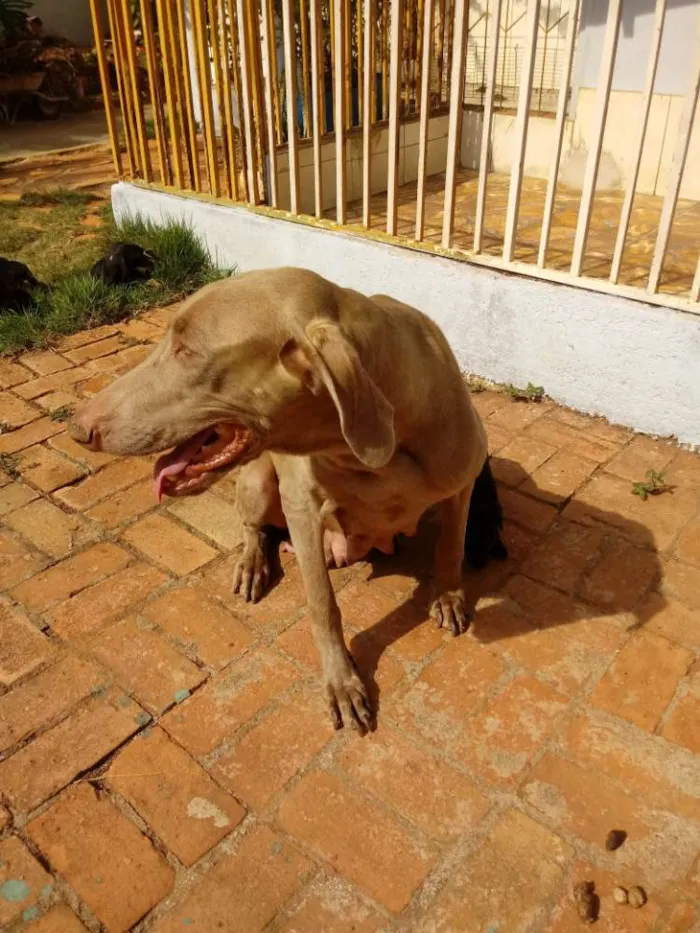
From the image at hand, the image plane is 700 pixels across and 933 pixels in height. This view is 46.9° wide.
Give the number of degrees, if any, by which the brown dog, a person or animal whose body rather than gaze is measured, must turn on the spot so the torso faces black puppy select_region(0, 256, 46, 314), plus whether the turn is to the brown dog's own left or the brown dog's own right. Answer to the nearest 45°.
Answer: approximately 90° to the brown dog's own right

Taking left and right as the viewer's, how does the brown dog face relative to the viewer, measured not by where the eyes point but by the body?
facing the viewer and to the left of the viewer

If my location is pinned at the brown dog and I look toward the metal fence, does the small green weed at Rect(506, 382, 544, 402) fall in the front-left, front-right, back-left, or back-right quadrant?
front-right

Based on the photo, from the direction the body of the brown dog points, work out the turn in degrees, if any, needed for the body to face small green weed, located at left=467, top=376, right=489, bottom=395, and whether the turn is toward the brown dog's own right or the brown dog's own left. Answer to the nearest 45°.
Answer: approximately 180°

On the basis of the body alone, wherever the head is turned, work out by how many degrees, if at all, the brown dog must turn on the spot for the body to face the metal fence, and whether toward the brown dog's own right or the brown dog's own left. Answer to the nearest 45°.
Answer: approximately 135° to the brown dog's own right

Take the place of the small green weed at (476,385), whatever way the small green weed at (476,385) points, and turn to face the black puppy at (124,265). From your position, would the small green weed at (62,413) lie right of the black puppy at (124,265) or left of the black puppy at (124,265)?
left

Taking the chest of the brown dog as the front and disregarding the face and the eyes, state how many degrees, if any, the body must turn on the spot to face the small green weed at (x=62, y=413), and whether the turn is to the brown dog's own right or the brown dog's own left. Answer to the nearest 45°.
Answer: approximately 90° to the brown dog's own right

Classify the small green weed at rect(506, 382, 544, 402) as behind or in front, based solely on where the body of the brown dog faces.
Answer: behind

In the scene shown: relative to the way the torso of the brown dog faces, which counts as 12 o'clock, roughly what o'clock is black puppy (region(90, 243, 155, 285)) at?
The black puppy is roughly at 4 o'clock from the brown dog.
